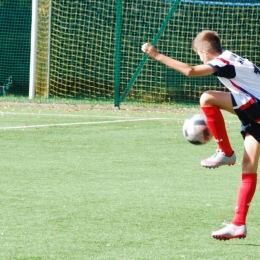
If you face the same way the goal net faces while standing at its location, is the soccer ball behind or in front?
in front

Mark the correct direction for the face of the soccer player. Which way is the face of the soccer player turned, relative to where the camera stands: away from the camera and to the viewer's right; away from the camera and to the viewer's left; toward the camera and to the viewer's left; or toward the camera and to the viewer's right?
away from the camera and to the viewer's left

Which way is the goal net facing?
toward the camera

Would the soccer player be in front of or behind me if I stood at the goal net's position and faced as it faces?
in front
